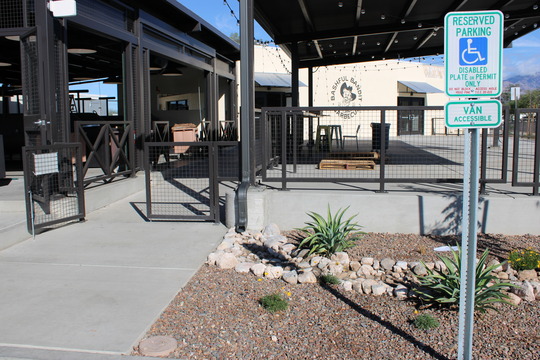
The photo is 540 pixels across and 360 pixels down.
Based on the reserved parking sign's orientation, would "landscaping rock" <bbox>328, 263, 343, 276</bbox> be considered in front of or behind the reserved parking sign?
behind

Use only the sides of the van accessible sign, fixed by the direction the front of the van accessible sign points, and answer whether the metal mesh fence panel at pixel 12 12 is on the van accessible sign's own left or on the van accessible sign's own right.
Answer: on the van accessible sign's own right

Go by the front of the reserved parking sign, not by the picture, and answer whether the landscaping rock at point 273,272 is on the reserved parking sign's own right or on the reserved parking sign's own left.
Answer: on the reserved parking sign's own right

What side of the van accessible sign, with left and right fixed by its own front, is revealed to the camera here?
front

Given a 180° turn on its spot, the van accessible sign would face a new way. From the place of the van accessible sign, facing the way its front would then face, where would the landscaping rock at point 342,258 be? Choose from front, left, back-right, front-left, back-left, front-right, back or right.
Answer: front-left

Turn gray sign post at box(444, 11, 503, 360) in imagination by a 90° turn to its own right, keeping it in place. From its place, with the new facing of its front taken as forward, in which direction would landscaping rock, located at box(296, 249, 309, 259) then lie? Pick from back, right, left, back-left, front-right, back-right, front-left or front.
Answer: front-right

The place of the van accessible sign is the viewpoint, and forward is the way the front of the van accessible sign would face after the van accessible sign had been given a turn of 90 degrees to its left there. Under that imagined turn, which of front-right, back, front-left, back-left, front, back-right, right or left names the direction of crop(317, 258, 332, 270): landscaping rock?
back-left

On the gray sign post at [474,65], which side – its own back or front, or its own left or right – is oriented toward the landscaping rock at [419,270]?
back

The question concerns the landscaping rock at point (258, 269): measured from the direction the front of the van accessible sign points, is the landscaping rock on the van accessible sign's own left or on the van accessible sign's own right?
on the van accessible sign's own right

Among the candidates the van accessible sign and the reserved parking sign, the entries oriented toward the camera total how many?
2

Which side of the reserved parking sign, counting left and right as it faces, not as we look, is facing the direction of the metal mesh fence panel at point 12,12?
right

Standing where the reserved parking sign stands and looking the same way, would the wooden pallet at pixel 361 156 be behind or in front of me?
behind

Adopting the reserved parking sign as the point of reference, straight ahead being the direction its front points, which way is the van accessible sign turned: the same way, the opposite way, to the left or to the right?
the same way

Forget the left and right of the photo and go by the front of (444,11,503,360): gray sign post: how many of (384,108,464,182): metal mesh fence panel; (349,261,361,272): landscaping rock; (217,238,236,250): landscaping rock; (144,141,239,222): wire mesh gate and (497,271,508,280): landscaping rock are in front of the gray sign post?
0

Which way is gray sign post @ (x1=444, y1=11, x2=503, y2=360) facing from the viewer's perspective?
toward the camera

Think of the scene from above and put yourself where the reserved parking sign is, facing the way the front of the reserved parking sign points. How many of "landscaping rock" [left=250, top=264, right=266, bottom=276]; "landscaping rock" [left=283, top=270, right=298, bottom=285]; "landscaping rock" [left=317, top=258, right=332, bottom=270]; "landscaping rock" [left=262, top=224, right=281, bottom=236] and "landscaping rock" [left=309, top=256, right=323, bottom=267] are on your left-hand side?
0

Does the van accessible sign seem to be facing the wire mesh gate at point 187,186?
no

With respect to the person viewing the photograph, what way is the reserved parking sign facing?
facing the viewer

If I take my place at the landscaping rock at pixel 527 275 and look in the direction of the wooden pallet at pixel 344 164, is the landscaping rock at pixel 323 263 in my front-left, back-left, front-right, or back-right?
front-left

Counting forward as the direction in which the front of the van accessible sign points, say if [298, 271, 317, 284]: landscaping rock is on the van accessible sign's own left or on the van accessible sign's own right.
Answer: on the van accessible sign's own right

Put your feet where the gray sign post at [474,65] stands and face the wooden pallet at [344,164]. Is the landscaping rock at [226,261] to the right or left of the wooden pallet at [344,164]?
left
